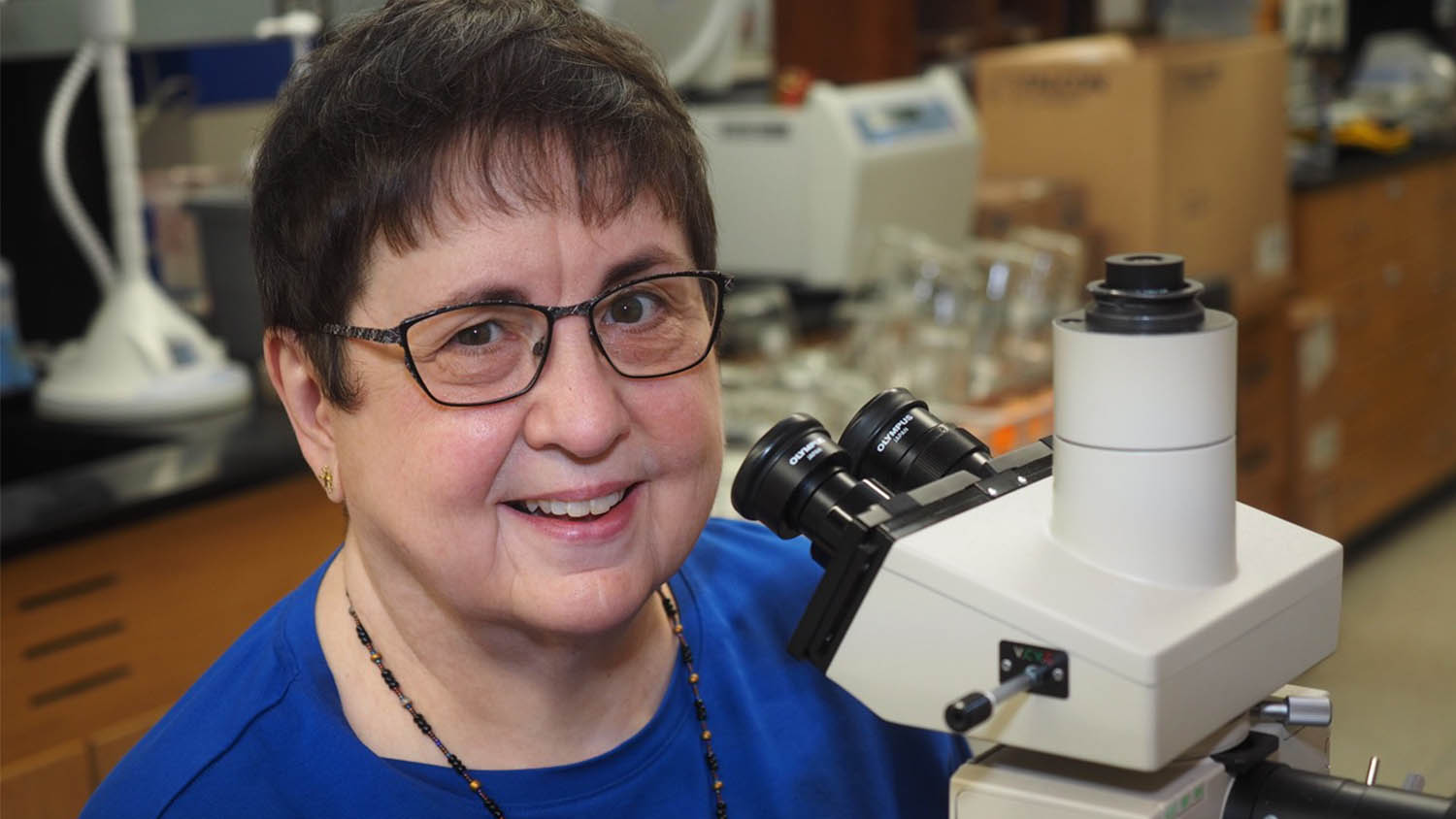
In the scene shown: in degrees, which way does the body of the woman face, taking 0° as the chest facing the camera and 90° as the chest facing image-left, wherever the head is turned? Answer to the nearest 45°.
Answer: approximately 315°

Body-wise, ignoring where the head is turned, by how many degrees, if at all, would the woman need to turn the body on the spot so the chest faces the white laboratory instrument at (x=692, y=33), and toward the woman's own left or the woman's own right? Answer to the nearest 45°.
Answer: approximately 135° to the woman's own left

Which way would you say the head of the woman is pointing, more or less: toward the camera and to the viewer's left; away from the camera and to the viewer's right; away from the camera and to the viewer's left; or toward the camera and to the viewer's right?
toward the camera and to the viewer's right

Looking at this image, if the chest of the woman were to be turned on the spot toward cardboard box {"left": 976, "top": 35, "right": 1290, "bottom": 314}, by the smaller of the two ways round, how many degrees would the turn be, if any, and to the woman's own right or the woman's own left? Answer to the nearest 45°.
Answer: approximately 90° to the woman's own left

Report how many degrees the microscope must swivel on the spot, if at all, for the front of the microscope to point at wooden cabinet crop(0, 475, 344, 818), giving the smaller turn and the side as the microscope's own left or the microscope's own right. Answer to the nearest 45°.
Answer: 0° — it already faces it
